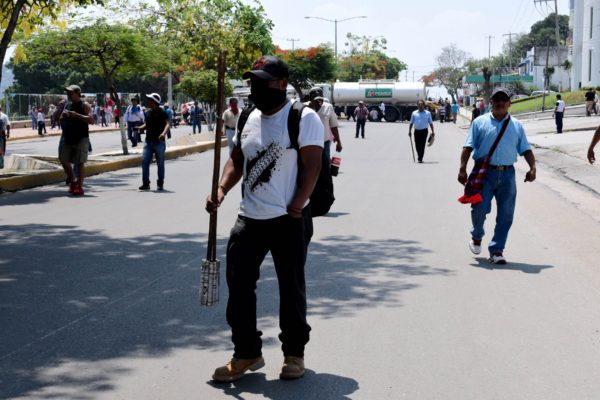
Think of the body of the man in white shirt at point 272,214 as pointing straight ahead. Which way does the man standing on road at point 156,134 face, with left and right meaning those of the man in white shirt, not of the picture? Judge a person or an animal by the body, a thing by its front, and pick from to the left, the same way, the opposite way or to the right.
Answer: the same way

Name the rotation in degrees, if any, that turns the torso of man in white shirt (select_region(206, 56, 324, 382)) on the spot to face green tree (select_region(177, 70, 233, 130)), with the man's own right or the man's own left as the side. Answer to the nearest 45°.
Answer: approximately 135° to the man's own right

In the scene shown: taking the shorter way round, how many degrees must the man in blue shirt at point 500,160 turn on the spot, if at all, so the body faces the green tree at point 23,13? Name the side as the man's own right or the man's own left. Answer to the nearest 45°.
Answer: approximately 135° to the man's own right

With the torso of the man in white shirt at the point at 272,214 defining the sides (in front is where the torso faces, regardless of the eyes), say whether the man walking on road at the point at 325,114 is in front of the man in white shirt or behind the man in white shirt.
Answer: behind

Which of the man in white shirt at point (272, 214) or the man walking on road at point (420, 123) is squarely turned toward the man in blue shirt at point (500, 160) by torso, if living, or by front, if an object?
the man walking on road

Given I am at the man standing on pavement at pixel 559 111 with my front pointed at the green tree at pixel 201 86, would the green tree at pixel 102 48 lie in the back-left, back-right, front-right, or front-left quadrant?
front-left

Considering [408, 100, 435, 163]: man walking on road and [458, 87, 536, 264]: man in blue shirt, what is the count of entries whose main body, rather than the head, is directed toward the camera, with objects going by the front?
2

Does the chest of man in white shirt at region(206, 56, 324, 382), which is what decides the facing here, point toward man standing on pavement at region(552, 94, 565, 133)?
no

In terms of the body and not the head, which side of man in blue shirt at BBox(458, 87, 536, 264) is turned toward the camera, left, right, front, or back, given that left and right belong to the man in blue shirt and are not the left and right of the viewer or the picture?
front

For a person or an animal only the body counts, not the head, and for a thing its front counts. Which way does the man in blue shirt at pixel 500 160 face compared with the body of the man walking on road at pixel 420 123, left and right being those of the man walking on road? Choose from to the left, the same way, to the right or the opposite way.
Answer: the same way

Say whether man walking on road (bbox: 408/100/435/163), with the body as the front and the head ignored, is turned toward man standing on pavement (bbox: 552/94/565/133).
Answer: no

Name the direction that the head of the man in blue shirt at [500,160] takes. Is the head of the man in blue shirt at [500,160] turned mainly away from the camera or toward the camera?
toward the camera

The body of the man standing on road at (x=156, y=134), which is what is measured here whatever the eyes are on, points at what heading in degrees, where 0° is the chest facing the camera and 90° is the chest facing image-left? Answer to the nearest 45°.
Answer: approximately 45°

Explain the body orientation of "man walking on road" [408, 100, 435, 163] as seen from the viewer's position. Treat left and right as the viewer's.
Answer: facing the viewer

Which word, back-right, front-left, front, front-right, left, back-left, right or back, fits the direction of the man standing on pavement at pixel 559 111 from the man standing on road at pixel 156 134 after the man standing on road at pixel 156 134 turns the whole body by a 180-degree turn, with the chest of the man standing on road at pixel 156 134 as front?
front

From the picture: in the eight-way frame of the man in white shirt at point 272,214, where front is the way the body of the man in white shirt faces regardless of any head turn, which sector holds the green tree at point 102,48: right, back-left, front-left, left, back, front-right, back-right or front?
back-right

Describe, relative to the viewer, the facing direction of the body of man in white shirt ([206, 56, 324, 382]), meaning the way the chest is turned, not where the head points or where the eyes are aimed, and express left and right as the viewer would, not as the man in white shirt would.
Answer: facing the viewer and to the left of the viewer
